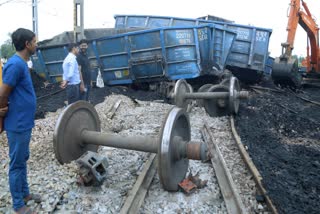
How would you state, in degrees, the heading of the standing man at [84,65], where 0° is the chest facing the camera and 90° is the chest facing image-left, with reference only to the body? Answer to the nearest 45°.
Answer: approximately 0°

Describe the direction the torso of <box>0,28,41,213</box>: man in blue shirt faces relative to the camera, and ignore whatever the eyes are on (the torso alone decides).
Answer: to the viewer's right

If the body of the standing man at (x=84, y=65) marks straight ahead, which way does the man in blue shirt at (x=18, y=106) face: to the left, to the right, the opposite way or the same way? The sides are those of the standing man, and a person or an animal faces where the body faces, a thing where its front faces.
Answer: to the left

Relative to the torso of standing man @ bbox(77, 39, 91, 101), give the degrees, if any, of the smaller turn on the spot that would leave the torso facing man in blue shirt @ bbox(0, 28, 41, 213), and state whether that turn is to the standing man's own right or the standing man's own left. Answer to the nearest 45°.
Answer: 0° — they already face them

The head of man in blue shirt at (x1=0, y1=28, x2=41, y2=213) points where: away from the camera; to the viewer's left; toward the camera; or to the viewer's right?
to the viewer's right

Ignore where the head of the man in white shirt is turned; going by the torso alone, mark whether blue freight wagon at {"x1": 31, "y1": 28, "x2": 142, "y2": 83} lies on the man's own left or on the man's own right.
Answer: on the man's own left

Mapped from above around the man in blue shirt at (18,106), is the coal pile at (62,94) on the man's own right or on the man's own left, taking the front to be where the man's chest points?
on the man's own left
